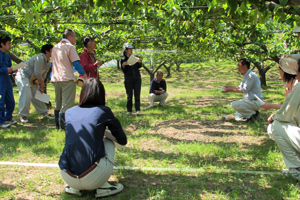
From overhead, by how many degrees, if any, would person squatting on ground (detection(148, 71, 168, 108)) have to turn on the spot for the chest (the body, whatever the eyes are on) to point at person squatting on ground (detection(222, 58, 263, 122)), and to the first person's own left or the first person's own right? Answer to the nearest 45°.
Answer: approximately 45° to the first person's own left

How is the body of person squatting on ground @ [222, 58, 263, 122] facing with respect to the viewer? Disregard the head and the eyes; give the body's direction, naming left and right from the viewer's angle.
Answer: facing to the left of the viewer

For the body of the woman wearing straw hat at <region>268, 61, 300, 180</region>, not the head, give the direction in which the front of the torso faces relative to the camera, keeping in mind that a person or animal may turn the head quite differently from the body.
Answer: to the viewer's left

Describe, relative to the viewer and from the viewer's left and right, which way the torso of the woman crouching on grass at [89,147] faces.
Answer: facing away from the viewer and to the right of the viewer

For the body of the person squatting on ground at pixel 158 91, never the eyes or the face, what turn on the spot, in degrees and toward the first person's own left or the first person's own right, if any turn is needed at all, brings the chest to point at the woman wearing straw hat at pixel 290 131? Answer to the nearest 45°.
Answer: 0° — they already face them

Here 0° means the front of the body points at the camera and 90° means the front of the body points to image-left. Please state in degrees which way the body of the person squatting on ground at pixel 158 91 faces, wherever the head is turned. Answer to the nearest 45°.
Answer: approximately 0°

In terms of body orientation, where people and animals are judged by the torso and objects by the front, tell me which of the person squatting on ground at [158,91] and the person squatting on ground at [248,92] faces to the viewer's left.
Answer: the person squatting on ground at [248,92]

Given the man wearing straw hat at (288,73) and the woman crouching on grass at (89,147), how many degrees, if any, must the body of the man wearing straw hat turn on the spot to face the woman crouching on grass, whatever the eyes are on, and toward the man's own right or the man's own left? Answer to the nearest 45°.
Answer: approximately 45° to the man's own left

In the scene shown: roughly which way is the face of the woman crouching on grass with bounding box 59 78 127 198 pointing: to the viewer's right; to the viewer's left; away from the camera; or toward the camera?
away from the camera

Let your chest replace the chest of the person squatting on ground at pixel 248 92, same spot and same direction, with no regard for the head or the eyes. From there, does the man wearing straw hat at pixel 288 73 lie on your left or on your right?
on your left

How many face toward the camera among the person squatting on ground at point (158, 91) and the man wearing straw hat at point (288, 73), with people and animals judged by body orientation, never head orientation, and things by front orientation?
1
